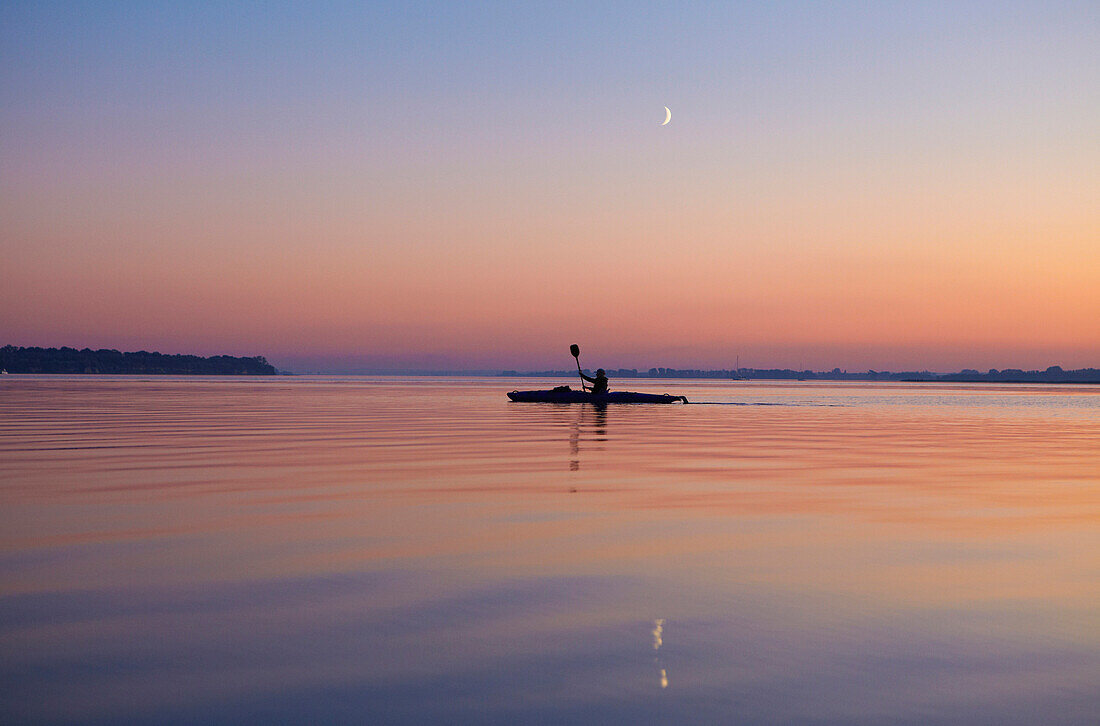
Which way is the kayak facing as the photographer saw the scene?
facing to the left of the viewer
